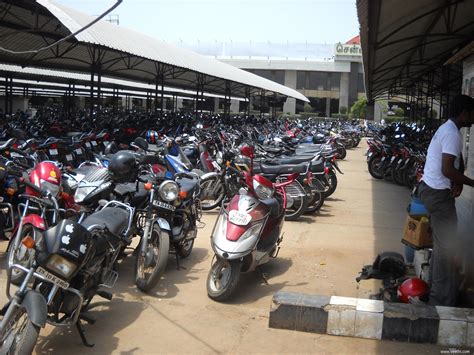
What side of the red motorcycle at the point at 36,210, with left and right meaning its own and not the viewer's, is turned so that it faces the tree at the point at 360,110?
back

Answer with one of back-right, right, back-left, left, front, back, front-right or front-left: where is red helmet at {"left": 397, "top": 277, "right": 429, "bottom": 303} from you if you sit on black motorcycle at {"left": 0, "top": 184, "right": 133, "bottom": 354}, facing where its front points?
back-left

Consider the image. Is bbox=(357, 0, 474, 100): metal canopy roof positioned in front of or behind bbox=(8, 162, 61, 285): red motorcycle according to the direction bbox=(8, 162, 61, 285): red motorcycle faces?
behind

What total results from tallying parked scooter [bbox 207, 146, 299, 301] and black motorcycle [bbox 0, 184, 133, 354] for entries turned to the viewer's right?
0

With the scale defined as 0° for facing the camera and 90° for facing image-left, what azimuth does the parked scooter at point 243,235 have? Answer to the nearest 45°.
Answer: approximately 45°

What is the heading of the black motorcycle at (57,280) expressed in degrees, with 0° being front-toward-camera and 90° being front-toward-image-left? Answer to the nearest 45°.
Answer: approximately 45°

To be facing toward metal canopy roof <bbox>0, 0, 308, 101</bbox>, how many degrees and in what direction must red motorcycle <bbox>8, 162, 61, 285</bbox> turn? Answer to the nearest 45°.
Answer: approximately 135° to its right
